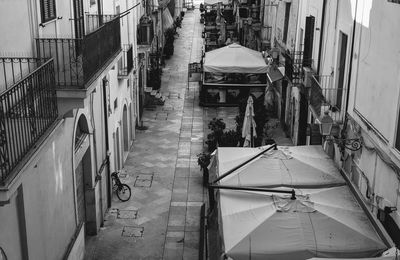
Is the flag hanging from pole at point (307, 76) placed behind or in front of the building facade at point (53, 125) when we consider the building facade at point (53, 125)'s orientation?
in front

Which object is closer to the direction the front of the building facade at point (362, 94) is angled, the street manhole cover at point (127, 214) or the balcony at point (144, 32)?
the street manhole cover

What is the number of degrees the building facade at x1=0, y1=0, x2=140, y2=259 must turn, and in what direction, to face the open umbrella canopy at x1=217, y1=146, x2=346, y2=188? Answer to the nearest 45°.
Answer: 0° — it already faces it

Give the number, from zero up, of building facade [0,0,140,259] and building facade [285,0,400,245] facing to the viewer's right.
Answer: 1

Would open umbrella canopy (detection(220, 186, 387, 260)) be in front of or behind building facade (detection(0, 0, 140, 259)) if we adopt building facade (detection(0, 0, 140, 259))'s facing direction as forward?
in front

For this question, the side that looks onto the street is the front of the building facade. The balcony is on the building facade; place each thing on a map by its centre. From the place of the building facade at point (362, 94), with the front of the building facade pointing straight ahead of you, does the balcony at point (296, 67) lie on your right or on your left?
on your right

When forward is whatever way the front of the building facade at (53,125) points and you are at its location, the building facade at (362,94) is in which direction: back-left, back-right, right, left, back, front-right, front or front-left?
front

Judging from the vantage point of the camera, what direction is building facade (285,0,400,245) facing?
facing to the left of the viewer

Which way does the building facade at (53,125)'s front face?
to the viewer's right

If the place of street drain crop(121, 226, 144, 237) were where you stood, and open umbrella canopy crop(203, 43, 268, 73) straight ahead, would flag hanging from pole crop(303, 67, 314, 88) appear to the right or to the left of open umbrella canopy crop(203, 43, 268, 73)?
right

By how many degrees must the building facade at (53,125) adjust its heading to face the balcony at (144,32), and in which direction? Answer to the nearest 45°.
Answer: approximately 90° to its left

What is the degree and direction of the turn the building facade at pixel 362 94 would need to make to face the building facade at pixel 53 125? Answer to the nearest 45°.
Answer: approximately 45° to its left
